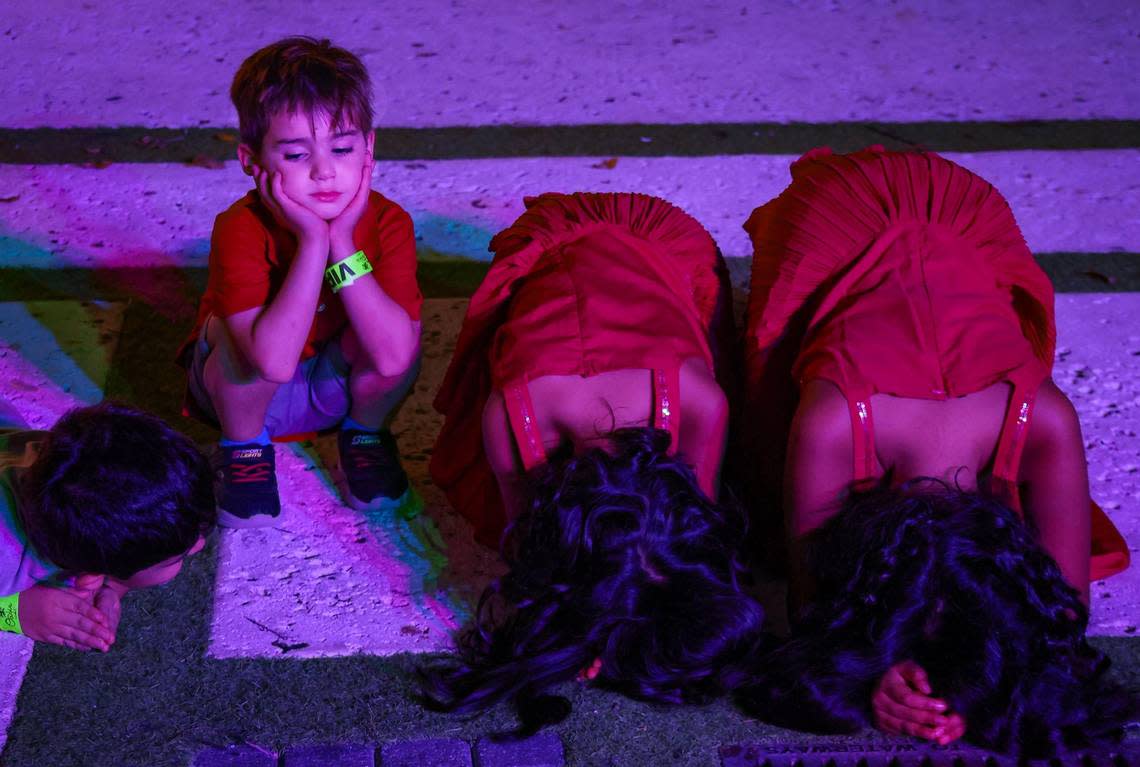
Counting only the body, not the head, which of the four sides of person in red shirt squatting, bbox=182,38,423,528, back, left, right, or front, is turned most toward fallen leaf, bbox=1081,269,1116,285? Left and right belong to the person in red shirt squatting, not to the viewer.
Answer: left

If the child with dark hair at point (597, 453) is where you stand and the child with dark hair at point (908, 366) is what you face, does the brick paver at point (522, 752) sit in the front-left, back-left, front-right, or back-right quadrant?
back-right

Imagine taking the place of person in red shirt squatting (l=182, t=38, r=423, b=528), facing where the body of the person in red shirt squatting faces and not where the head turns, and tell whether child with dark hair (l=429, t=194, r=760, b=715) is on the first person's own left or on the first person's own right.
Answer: on the first person's own left

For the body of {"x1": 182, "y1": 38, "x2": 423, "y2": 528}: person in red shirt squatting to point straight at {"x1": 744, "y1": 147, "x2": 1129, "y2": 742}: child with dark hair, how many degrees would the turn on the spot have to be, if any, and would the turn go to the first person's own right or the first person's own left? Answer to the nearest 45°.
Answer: approximately 90° to the first person's own left

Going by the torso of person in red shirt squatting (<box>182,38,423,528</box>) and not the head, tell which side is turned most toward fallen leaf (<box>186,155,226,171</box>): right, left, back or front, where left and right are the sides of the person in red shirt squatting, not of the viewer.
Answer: back

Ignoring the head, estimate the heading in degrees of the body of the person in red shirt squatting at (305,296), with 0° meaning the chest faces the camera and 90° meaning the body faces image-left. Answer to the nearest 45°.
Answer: approximately 0°
